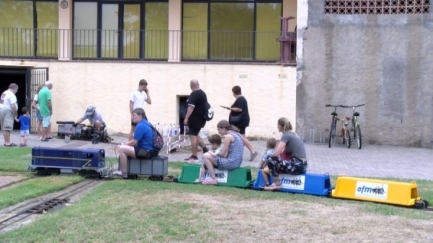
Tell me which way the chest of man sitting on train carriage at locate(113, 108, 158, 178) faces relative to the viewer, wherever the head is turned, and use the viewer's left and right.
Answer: facing to the left of the viewer

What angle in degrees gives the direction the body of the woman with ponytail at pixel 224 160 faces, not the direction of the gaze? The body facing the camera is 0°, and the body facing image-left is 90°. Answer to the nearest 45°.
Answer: approximately 90°

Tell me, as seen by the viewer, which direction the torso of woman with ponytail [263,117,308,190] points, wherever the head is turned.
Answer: to the viewer's left

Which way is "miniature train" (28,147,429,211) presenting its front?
to the viewer's left

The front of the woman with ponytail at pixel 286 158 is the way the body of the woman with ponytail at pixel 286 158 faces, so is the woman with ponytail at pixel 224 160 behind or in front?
in front

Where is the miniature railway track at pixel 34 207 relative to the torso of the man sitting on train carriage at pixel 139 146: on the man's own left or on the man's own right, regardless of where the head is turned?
on the man's own left

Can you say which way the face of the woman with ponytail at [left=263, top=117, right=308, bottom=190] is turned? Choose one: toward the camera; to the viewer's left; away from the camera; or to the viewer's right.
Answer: to the viewer's left
